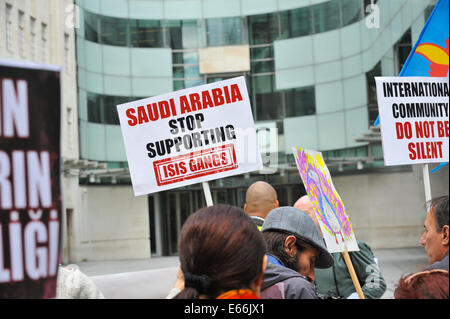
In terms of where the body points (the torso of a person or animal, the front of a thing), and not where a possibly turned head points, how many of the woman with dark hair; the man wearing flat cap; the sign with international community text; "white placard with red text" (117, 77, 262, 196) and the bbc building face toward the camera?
3

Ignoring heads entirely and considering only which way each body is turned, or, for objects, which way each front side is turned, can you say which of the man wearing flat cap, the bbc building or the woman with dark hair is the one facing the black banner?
the bbc building

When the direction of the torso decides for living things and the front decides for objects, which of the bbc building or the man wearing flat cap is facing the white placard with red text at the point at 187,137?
the bbc building

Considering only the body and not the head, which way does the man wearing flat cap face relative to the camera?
to the viewer's right

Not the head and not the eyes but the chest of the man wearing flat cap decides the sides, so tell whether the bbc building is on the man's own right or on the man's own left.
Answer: on the man's own left

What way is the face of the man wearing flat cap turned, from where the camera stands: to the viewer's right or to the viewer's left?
to the viewer's right

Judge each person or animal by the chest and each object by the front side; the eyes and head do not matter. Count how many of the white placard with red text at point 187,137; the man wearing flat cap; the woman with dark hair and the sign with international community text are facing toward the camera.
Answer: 2

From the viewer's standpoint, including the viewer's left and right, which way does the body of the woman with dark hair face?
facing away from the viewer and to the right of the viewer

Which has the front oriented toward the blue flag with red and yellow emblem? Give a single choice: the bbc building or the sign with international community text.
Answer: the bbc building

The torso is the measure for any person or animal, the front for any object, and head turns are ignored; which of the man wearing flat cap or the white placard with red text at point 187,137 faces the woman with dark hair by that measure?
the white placard with red text

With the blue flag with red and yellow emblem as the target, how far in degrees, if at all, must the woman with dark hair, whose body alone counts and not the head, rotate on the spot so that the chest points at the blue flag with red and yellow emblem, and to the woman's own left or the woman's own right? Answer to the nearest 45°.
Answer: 0° — they already face it

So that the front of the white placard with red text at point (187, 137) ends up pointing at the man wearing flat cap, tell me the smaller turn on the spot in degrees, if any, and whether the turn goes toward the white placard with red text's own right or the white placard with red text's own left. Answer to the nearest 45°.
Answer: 0° — it already faces them
